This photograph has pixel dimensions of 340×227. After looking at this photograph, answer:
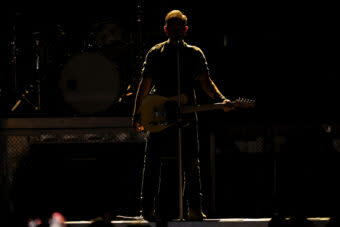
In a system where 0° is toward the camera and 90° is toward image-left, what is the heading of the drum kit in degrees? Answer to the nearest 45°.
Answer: approximately 0°
